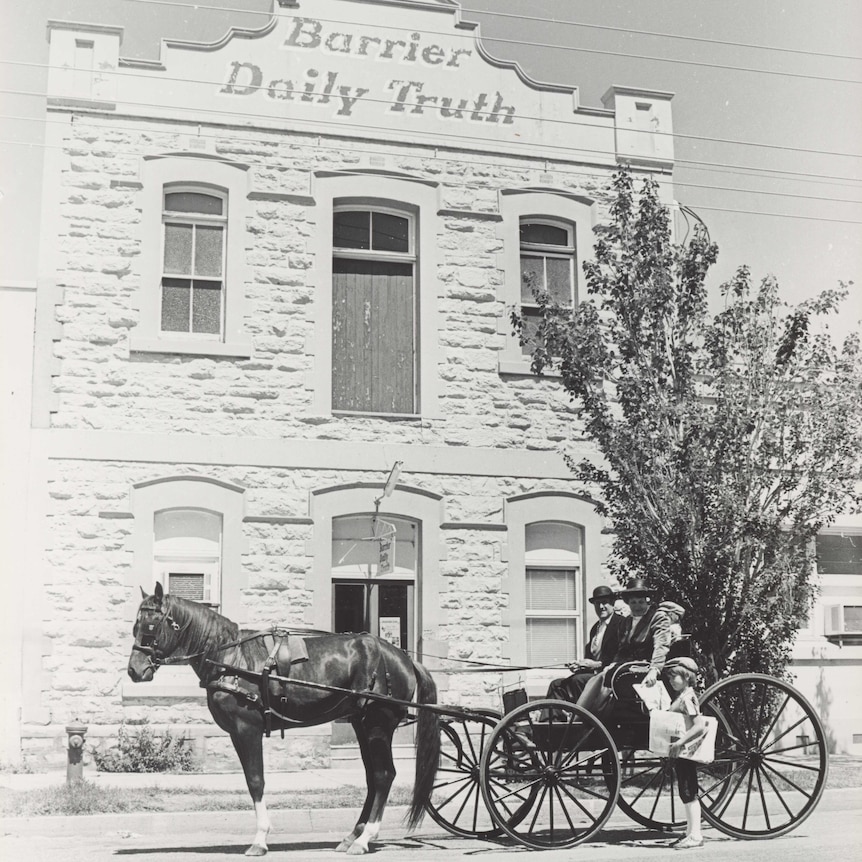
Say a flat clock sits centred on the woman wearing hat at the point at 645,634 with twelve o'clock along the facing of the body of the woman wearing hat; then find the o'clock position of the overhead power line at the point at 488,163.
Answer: The overhead power line is roughly at 4 o'clock from the woman wearing hat.

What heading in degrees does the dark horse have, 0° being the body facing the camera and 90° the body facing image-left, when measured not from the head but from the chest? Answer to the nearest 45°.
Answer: approximately 90°

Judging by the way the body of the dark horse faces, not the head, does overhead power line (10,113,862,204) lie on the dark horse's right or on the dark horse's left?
on the dark horse's right

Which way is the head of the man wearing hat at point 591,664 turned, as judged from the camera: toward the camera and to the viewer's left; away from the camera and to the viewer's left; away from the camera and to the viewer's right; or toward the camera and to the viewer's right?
toward the camera and to the viewer's left

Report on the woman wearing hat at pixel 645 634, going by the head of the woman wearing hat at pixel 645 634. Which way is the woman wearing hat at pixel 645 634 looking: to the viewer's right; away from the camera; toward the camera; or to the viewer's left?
toward the camera

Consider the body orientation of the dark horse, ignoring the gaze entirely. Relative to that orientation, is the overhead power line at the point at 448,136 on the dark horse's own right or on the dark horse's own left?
on the dark horse's own right
